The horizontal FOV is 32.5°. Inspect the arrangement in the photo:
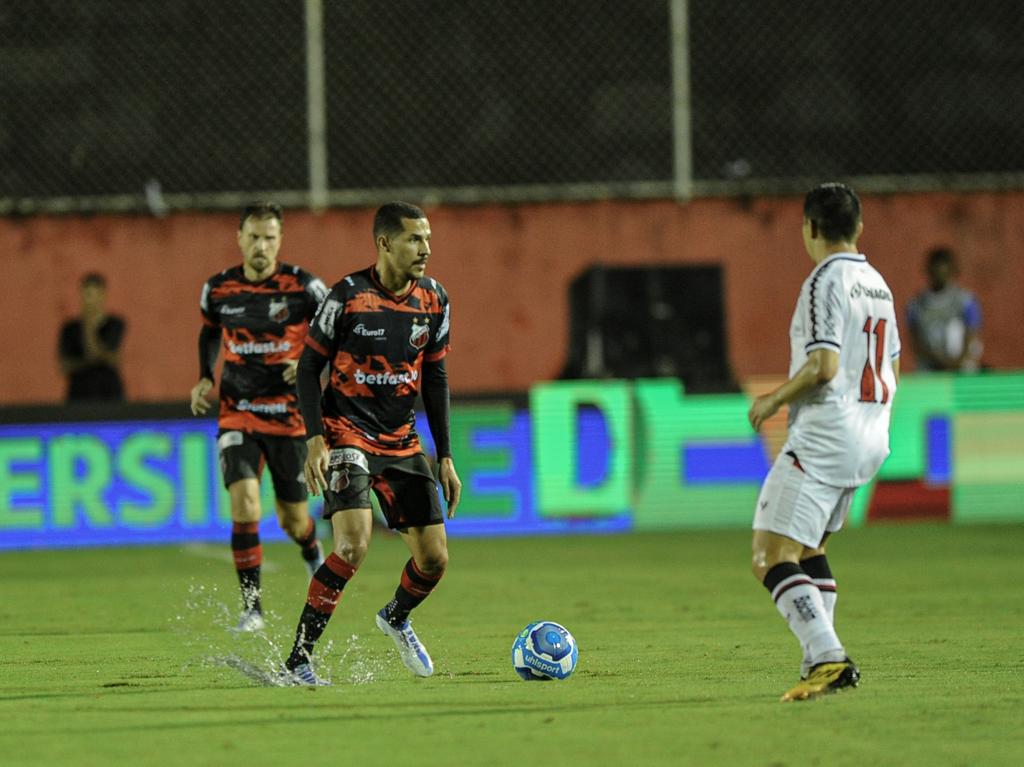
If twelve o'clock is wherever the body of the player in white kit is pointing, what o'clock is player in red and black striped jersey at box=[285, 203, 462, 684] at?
The player in red and black striped jersey is roughly at 11 o'clock from the player in white kit.

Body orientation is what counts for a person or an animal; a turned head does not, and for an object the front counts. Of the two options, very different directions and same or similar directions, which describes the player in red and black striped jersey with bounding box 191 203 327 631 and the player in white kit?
very different directions

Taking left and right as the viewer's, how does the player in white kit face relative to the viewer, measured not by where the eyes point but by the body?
facing away from the viewer and to the left of the viewer

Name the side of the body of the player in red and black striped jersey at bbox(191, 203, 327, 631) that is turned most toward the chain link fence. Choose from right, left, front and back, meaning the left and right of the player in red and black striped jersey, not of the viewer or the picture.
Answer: back

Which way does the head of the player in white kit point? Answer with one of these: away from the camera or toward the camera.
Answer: away from the camera

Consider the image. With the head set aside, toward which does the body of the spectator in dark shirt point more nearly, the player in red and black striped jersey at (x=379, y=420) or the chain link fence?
the player in red and black striped jersey

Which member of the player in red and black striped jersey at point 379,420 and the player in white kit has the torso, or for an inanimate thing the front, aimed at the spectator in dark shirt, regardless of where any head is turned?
the player in white kit

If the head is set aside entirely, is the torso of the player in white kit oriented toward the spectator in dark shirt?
yes

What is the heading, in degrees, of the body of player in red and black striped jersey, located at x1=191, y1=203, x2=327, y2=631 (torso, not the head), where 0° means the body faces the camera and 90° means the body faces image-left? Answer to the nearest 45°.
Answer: approximately 0°

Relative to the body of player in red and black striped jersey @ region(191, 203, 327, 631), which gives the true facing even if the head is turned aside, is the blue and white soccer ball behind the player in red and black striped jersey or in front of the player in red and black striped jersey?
in front

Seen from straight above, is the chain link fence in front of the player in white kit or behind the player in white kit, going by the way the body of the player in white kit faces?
in front

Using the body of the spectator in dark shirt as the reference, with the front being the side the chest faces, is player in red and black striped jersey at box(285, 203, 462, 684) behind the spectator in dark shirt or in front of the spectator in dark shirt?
in front

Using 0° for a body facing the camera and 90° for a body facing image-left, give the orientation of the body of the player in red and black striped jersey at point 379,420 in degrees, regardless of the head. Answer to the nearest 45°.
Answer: approximately 315°

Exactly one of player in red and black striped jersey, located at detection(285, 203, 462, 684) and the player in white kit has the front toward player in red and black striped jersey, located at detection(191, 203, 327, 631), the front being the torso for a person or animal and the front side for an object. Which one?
the player in white kit
